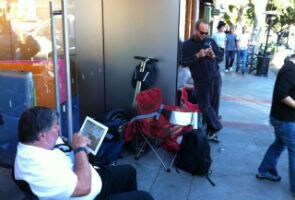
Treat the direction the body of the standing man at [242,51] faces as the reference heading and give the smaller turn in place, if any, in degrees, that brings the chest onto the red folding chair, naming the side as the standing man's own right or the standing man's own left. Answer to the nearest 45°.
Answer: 0° — they already face it

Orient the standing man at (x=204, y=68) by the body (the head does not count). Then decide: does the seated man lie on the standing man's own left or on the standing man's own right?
on the standing man's own right

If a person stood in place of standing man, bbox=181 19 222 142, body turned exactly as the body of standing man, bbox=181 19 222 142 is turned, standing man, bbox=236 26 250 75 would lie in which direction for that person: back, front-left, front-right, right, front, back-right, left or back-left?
back-left

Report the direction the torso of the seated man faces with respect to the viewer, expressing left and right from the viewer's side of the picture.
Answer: facing to the right of the viewer

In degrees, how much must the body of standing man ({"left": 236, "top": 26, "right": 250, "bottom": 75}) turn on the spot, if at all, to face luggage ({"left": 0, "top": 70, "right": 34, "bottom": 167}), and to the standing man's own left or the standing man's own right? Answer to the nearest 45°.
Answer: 0° — they already face it

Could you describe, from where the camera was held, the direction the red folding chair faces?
facing the viewer and to the right of the viewer

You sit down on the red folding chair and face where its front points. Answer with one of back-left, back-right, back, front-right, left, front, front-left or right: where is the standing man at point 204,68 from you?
left
